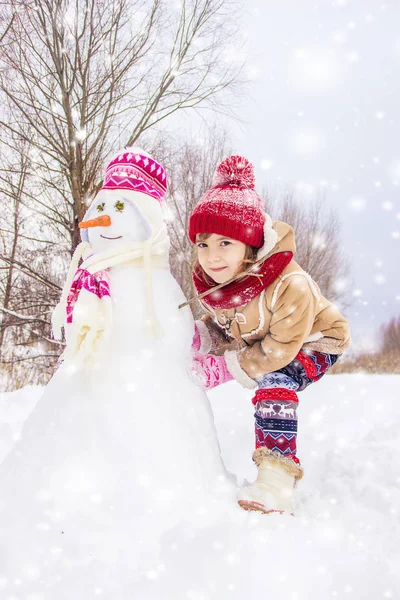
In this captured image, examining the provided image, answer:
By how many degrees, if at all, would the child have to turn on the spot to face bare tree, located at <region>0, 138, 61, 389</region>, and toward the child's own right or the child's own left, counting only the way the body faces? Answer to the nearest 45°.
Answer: approximately 90° to the child's own right

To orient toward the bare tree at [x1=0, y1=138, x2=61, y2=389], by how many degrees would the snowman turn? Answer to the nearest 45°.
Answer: approximately 135° to its right

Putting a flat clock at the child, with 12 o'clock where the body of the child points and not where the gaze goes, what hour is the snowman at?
The snowman is roughly at 12 o'clock from the child.

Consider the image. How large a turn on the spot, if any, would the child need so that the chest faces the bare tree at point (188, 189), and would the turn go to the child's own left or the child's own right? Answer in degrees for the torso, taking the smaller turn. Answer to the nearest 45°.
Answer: approximately 135° to the child's own right

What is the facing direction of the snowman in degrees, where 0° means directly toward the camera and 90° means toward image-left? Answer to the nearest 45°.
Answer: approximately 45°

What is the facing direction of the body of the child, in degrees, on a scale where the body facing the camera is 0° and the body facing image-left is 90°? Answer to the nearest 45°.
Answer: approximately 45°
